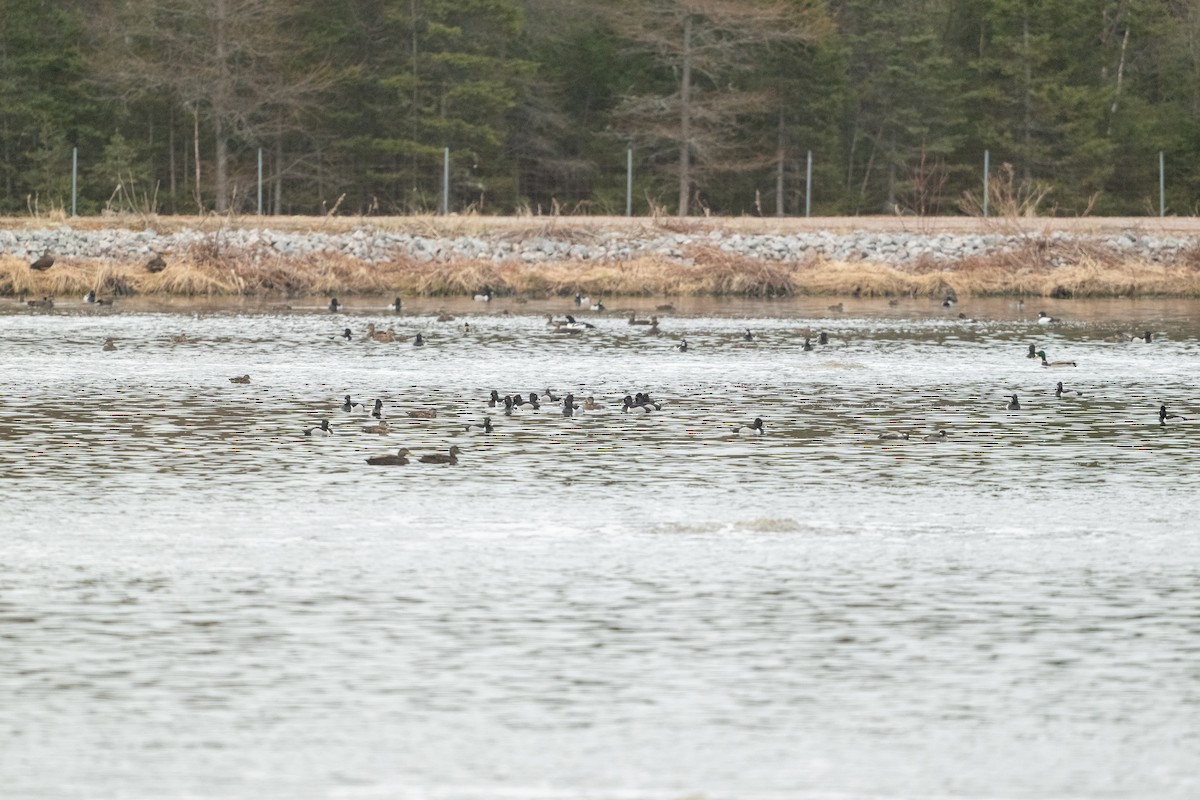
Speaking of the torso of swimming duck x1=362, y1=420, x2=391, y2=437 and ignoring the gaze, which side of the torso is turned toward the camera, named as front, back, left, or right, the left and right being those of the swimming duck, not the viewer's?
right

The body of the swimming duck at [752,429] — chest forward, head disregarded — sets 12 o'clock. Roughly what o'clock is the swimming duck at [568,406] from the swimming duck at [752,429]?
the swimming duck at [568,406] is roughly at 7 o'clock from the swimming duck at [752,429].

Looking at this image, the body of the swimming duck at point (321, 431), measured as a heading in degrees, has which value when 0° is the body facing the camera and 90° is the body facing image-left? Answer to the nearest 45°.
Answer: approximately 270°

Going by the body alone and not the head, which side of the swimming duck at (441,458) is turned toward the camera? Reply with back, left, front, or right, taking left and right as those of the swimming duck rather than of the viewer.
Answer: right

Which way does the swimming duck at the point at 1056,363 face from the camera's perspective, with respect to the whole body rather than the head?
to the viewer's left

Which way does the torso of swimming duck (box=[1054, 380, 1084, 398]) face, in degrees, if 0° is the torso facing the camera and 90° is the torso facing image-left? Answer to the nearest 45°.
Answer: approximately 90°

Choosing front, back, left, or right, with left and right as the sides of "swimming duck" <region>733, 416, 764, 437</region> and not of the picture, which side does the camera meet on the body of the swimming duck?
right

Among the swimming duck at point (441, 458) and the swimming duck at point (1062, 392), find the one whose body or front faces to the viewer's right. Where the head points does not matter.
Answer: the swimming duck at point (441, 458)

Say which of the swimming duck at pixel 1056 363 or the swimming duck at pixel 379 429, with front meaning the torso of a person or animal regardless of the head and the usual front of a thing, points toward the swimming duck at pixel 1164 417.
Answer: the swimming duck at pixel 379 429

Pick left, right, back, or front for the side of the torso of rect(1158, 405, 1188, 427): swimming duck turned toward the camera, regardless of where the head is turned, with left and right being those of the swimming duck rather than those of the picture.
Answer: left

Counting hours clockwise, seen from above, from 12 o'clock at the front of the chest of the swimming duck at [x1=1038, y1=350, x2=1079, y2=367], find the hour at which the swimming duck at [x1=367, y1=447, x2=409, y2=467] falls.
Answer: the swimming duck at [x1=367, y1=447, x2=409, y2=467] is roughly at 10 o'clock from the swimming duck at [x1=1038, y1=350, x2=1079, y2=367].
